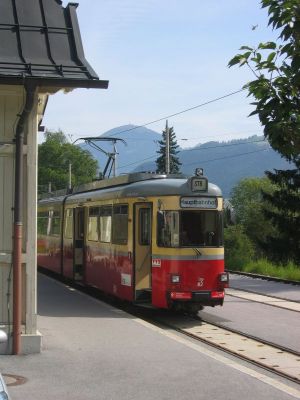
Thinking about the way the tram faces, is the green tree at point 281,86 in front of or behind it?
in front

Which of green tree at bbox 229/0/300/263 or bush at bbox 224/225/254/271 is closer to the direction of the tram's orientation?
the green tree

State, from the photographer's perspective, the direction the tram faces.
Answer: facing the viewer and to the right of the viewer
